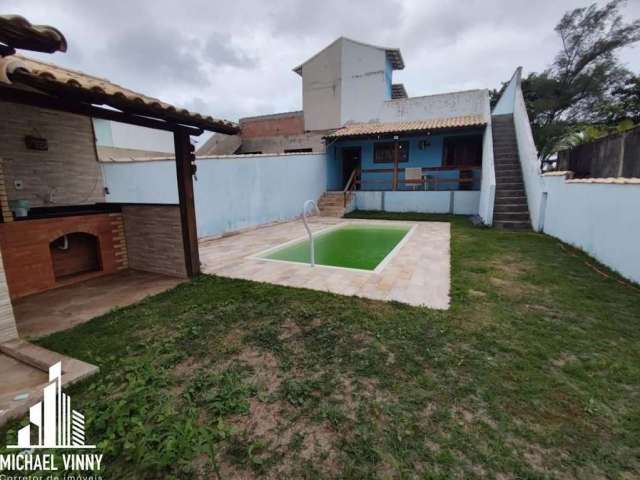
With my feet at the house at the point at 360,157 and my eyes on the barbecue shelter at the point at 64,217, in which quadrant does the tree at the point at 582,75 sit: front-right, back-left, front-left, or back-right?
back-left

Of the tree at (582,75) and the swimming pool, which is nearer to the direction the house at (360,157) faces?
the swimming pool

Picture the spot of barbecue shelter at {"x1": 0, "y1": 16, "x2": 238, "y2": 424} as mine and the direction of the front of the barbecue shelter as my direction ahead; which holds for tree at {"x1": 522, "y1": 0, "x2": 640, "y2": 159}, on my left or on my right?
on my left

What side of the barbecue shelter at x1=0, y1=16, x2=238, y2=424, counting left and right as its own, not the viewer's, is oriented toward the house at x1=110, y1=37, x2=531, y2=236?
left

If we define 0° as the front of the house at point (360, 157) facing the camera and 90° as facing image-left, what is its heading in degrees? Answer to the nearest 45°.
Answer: approximately 0°

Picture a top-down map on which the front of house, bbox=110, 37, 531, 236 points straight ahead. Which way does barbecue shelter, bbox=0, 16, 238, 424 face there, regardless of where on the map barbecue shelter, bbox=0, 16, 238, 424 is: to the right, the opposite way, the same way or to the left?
to the left

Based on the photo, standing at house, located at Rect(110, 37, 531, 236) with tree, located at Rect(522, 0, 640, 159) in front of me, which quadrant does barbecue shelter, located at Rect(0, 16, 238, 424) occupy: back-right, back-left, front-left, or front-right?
back-right

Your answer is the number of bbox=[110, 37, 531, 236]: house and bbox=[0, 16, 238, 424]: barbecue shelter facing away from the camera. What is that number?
0

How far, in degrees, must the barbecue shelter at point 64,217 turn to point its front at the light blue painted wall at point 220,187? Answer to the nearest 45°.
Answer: approximately 90° to its left

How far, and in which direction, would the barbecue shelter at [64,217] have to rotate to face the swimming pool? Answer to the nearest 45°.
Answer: approximately 45° to its left

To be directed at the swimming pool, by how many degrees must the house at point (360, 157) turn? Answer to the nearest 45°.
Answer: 0° — it already faces it

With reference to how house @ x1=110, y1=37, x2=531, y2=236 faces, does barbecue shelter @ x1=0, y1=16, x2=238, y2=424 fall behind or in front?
in front
